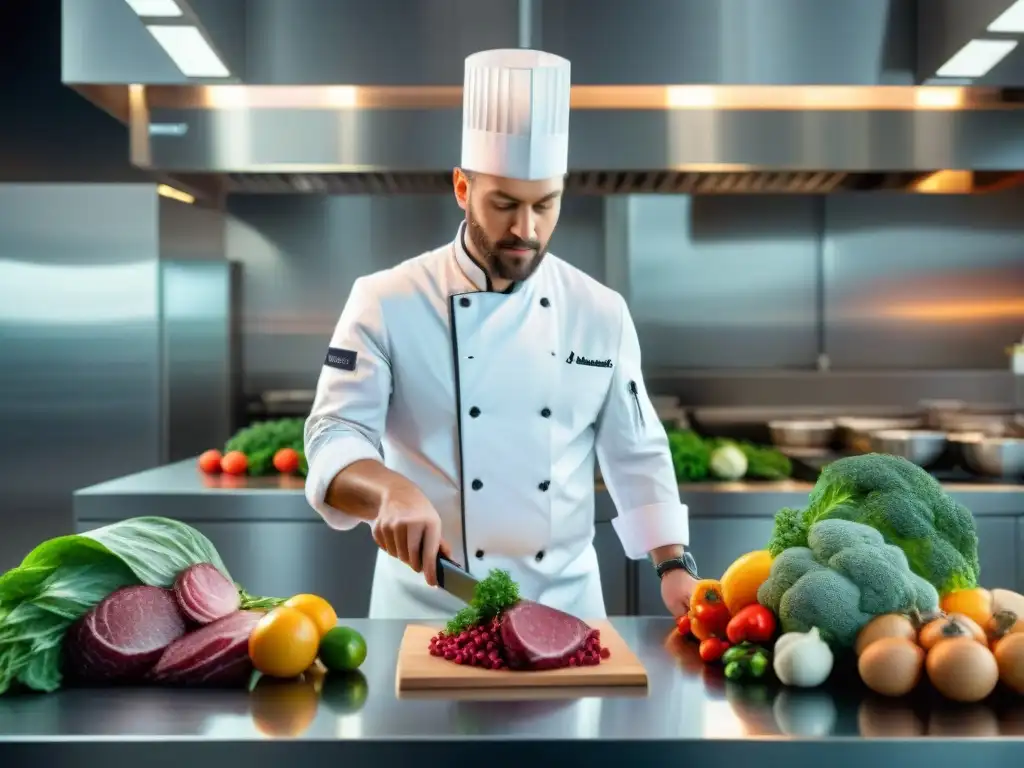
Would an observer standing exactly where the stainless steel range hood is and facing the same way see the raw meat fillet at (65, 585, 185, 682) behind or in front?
in front

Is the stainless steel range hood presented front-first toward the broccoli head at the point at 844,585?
yes

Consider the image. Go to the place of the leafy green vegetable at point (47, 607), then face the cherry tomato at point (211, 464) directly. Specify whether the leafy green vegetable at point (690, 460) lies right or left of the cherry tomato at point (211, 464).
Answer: right

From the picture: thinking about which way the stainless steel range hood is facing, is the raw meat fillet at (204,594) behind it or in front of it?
in front

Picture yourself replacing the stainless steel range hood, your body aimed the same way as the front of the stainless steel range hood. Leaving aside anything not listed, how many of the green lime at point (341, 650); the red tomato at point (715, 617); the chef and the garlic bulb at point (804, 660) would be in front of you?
4

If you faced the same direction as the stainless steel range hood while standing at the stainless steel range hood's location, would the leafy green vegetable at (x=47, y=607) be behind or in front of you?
in front

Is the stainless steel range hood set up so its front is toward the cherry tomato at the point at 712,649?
yes

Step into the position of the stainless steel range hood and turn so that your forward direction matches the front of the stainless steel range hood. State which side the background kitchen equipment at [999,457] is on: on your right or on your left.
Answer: on your left

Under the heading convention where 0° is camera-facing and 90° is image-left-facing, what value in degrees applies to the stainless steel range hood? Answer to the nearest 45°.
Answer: approximately 0°

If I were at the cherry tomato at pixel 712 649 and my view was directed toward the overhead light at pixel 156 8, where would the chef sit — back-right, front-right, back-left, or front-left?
front-right

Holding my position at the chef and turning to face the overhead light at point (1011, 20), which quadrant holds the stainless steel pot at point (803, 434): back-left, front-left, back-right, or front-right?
front-left

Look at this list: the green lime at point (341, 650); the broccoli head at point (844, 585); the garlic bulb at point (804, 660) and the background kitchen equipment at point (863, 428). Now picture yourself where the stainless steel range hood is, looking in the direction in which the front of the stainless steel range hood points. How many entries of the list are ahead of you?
3

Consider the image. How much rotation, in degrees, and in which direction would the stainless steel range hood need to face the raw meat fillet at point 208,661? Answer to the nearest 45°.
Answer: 0° — it already faces it

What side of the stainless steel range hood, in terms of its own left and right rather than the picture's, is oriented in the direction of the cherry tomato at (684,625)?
front

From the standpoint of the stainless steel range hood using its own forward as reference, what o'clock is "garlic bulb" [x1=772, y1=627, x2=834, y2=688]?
The garlic bulb is roughly at 12 o'clock from the stainless steel range hood.

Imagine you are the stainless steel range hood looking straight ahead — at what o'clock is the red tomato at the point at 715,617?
The red tomato is roughly at 12 o'clock from the stainless steel range hood.
